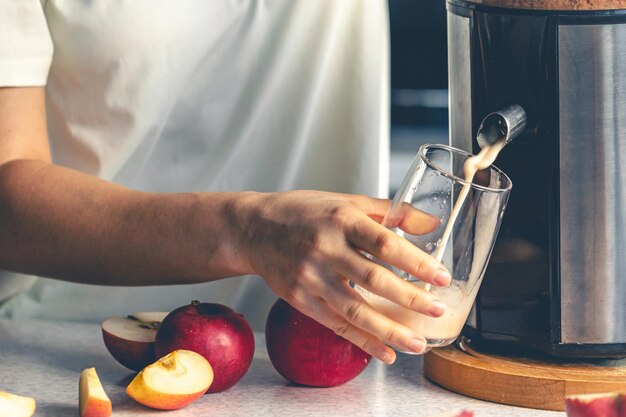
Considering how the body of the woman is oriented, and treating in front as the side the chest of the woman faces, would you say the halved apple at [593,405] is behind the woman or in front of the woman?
in front

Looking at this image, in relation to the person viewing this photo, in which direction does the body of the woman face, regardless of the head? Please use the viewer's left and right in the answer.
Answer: facing the viewer and to the right of the viewer

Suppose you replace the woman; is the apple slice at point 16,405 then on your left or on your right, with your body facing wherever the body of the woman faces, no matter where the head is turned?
on your right

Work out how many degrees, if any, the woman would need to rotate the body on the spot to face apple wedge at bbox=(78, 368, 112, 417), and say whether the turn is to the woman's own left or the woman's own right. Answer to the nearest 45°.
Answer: approximately 45° to the woman's own right
